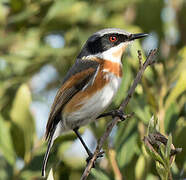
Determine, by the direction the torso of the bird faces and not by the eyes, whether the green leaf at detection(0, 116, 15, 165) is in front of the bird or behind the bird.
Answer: behind

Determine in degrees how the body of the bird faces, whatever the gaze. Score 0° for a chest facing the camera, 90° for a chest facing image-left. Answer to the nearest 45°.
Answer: approximately 270°

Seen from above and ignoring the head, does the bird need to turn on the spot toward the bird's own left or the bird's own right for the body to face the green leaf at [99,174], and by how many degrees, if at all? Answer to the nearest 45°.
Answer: approximately 90° to the bird's own right

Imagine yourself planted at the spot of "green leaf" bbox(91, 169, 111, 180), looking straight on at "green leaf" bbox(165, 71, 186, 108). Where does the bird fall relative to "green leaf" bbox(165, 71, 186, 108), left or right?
left
